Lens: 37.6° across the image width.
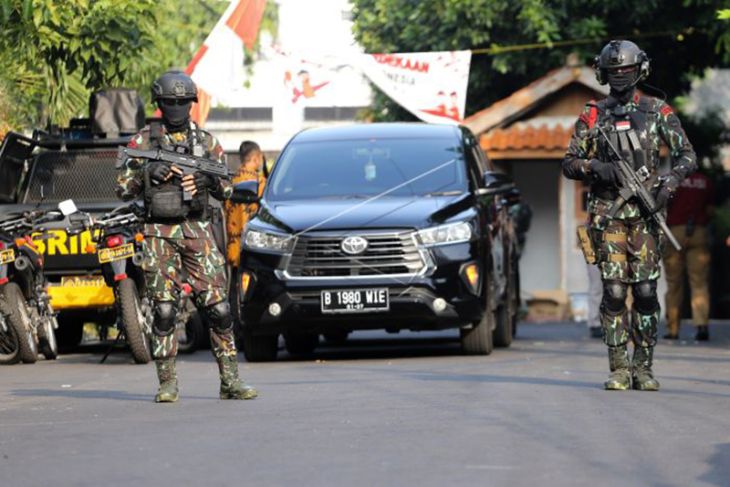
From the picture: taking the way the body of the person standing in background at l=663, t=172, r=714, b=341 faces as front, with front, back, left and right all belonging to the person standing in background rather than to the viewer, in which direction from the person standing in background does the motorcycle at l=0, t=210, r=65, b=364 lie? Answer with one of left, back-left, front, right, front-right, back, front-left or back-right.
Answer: back-left

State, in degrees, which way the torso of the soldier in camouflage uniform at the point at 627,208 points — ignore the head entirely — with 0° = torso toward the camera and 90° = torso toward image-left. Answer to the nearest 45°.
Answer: approximately 0°

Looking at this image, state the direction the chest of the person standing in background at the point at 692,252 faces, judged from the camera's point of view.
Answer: away from the camera

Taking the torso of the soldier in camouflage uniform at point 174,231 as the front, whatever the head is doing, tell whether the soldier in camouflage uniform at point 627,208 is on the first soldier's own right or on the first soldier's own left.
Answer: on the first soldier's own left

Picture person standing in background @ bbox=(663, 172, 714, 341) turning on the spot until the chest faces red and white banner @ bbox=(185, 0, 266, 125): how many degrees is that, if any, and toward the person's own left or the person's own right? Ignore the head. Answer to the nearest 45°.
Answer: approximately 90° to the person's own left

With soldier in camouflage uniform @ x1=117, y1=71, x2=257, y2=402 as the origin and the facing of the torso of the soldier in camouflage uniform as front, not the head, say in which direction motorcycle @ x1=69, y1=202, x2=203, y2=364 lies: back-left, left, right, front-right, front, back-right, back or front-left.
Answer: back
